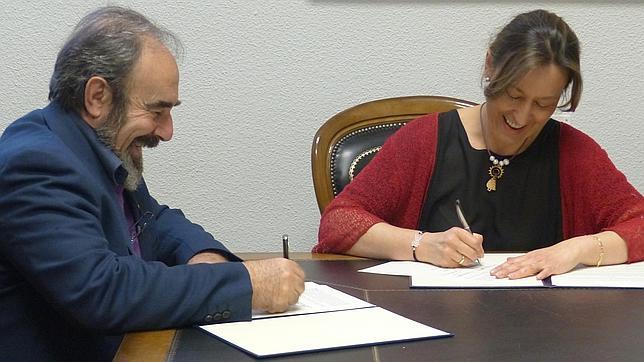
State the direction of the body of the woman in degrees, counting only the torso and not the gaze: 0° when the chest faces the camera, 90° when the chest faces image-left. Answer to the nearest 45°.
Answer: approximately 0°

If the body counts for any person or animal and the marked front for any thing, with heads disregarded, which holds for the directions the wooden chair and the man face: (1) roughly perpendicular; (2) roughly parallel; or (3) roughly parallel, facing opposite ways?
roughly perpendicular

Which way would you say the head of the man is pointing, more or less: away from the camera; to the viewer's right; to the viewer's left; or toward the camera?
to the viewer's right

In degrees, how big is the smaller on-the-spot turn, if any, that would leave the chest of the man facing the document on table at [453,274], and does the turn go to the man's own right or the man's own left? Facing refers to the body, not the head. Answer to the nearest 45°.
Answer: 0° — they already face it

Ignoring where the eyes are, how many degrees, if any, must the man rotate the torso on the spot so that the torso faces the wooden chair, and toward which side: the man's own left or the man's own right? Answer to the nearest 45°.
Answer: approximately 45° to the man's own left

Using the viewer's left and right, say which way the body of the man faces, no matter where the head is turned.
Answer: facing to the right of the viewer
